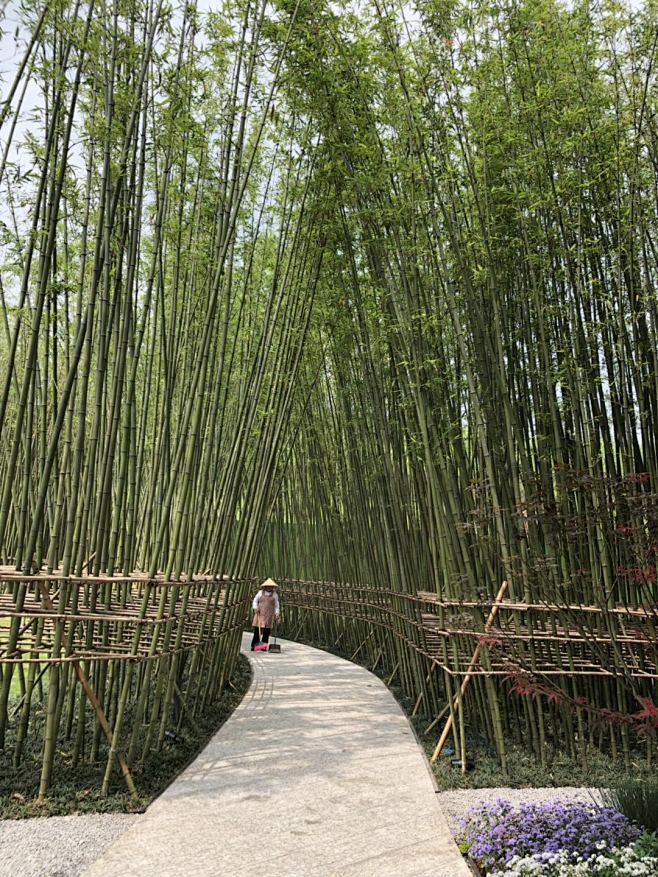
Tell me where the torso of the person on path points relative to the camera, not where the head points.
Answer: toward the camera

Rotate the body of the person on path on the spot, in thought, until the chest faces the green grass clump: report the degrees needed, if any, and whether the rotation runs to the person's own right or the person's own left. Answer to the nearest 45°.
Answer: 0° — they already face it

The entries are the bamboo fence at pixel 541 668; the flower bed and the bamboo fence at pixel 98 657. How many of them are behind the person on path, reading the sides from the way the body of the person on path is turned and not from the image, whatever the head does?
0

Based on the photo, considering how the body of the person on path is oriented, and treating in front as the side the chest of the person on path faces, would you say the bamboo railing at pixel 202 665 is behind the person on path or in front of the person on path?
in front

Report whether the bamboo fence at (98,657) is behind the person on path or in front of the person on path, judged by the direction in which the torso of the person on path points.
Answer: in front

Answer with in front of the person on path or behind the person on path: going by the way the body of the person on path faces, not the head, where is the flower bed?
in front

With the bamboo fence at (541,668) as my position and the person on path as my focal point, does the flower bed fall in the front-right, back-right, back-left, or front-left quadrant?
back-left

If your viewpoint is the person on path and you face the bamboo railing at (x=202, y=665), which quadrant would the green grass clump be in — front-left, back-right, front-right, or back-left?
front-left

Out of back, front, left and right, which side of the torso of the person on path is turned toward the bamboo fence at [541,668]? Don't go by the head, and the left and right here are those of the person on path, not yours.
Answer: front

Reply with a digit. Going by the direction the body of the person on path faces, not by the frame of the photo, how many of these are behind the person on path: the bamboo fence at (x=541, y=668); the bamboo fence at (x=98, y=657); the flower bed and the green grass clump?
0
